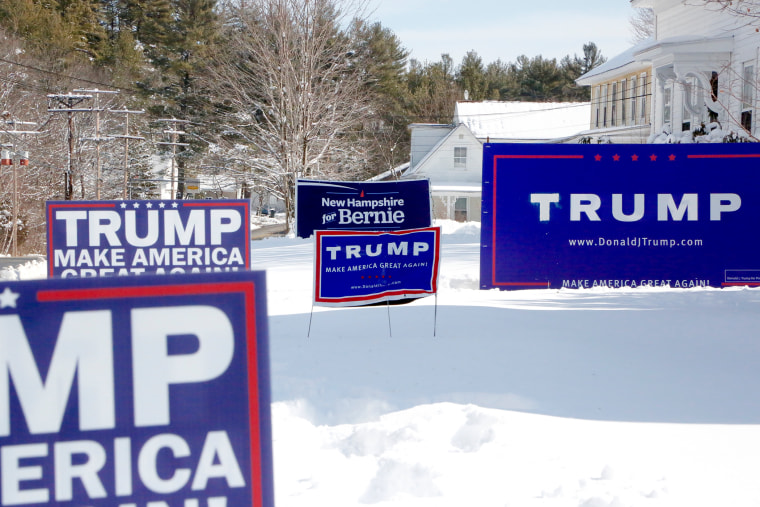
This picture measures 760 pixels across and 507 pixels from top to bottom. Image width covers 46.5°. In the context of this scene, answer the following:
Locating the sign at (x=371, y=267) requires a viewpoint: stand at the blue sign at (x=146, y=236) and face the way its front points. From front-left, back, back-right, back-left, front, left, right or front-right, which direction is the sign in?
left

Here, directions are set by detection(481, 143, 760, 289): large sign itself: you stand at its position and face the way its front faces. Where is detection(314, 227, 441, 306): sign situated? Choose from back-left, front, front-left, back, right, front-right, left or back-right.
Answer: front-right

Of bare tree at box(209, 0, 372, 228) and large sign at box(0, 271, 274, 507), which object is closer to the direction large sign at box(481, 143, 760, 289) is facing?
the large sign

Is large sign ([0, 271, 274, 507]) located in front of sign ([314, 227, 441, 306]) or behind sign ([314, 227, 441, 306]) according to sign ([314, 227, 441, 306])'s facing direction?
in front

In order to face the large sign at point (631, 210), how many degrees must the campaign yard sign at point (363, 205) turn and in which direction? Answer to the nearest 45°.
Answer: approximately 90° to its left

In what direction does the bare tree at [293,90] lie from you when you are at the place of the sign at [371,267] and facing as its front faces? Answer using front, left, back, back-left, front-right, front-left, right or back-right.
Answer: back

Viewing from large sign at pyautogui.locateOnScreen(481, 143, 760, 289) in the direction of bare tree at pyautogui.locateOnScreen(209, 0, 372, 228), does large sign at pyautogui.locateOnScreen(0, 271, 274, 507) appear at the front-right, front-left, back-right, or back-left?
back-left

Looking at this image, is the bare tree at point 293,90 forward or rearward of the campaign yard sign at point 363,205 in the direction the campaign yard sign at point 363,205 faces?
rearward

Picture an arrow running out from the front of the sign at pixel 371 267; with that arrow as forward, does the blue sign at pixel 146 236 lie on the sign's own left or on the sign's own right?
on the sign's own right

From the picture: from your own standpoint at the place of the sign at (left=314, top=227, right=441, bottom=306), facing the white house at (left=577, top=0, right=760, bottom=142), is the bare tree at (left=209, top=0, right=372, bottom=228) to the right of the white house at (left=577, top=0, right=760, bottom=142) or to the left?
left

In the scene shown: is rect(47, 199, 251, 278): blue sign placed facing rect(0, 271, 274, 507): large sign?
yes

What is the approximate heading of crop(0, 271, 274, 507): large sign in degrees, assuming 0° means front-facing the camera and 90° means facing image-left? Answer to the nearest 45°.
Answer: approximately 0°

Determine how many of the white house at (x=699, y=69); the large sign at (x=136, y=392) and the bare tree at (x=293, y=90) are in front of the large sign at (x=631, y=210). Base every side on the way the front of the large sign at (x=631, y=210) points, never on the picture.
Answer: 1
